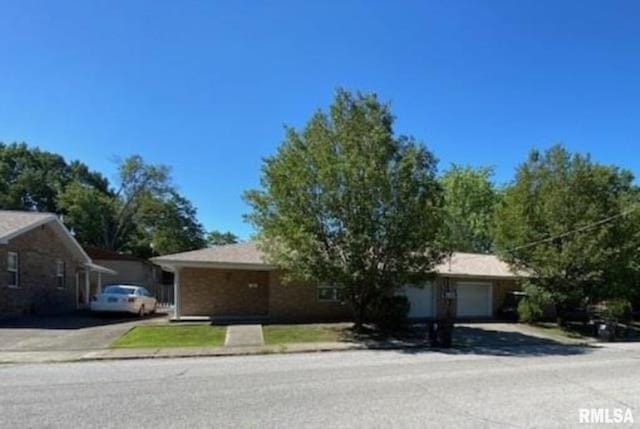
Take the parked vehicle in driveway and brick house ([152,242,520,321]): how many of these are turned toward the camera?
1

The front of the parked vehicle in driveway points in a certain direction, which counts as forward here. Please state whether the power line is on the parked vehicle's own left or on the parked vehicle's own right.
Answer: on the parked vehicle's own right

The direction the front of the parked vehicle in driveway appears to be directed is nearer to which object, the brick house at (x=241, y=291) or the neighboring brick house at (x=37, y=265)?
the brick house

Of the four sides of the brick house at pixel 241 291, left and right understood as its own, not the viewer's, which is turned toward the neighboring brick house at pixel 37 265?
right

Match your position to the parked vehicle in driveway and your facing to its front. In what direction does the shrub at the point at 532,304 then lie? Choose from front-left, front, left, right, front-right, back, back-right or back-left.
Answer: front-right

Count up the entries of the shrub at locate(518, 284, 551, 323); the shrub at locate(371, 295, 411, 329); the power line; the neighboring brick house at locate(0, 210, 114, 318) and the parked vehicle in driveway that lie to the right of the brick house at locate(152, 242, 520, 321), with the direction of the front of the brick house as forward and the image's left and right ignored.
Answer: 2

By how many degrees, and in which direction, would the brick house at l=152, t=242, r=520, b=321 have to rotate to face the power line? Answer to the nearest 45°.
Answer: approximately 90° to its left

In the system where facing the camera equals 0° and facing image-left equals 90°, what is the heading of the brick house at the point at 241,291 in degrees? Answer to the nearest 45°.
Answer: approximately 0°

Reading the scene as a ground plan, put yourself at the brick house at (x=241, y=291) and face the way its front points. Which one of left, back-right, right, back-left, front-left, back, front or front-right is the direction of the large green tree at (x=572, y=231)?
left

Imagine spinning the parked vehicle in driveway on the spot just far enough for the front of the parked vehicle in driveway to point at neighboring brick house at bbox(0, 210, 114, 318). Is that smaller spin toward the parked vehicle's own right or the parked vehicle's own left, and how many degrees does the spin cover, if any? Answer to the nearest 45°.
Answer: approximately 90° to the parked vehicle's own left

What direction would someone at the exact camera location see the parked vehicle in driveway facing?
facing away from the viewer and to the right of the viewer

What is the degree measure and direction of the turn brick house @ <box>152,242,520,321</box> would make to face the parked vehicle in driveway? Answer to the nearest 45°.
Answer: approximately 90° to its right
